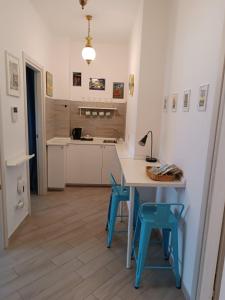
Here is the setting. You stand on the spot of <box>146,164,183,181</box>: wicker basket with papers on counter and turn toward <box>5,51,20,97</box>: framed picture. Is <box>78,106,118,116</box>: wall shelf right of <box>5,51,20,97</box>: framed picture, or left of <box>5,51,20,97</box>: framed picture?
right

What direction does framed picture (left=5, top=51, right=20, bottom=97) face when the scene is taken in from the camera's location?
facing the viewer and to the right of the viewer

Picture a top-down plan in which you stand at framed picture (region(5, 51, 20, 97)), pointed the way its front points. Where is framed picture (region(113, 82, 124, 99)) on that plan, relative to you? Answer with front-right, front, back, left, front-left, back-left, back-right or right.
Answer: left

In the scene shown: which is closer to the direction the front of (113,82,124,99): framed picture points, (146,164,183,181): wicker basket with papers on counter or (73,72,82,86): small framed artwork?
the wicker basket with papers on counter

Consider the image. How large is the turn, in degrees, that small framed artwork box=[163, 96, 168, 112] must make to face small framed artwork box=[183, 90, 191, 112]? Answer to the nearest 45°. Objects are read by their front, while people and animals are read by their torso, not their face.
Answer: approximately 45° to its left

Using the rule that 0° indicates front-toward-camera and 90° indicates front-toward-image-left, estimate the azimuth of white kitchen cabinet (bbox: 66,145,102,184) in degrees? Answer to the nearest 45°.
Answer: approximately 0°

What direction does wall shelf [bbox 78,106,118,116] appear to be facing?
toward the camera

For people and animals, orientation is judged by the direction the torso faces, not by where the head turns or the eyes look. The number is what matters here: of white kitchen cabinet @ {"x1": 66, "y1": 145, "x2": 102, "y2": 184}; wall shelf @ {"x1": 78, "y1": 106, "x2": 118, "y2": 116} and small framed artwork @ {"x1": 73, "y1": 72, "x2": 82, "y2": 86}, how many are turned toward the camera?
3

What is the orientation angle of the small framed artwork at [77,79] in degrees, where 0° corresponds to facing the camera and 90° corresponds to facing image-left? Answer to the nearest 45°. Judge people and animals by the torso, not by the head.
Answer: approximately 0°

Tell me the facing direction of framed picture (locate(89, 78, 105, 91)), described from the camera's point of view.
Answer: facing the viewer

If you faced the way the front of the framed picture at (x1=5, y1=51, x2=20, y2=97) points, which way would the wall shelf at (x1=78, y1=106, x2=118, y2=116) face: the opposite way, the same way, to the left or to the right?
to the right

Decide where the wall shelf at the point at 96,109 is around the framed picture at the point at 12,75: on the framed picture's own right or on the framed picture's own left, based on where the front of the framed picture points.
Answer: on the framed picture's own left

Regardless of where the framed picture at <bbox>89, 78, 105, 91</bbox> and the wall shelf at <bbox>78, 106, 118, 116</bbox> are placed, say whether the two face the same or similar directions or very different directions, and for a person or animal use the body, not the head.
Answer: same or similar directions

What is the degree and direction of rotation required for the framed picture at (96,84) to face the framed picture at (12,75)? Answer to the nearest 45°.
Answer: approximately 45° to its right

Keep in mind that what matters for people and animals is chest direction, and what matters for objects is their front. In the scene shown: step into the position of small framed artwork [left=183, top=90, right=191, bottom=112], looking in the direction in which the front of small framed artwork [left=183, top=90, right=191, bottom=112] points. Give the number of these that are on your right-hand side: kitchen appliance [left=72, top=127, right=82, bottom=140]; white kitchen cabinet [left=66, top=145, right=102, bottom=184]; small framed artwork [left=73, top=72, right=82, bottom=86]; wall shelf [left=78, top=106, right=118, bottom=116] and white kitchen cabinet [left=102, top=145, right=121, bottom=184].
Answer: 5

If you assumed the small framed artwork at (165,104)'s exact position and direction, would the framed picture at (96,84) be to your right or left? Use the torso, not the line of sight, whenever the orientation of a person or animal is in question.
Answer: on your right

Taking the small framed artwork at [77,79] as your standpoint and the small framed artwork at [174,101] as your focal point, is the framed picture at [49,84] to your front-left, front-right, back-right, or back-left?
front-right
